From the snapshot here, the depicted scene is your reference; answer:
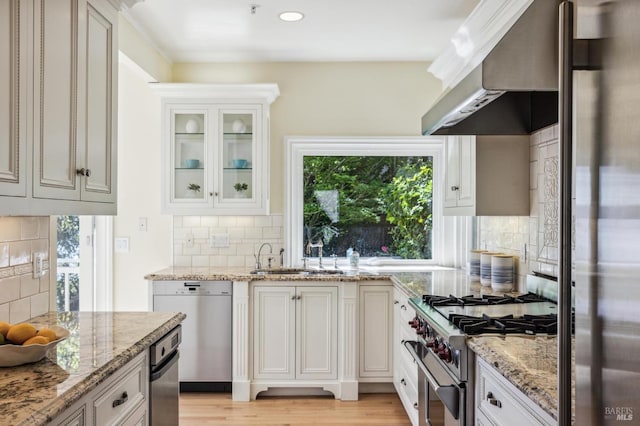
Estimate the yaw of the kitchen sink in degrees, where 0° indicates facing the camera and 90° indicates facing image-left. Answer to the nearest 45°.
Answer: approximately 0°

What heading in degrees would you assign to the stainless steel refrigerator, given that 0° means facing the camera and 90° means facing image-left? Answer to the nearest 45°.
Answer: approximately 45°

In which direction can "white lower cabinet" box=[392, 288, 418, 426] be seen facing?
to the viewer's left

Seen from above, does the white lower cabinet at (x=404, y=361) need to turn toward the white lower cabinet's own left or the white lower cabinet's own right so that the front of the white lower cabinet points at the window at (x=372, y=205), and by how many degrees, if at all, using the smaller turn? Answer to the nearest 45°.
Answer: approximately 90° to the white lower cabinet's own right

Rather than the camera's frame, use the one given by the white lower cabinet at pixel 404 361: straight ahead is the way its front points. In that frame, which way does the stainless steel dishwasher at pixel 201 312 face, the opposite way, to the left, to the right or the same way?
to the left

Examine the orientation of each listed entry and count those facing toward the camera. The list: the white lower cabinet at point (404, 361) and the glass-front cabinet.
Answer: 1

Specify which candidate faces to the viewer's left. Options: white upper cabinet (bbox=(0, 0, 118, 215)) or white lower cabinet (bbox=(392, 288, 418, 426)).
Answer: the white lower cabinet

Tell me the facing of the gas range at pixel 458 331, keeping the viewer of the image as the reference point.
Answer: facing to the left of the viewer

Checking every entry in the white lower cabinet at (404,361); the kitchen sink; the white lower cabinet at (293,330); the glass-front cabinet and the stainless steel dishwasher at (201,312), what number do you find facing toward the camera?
4

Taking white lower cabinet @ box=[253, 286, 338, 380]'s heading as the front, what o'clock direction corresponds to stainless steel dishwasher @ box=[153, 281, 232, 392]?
The stainless steel dishwasher is roughly at 3 o'clock from the white lower cabinet.

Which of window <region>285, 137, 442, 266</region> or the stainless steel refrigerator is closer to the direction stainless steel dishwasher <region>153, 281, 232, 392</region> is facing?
the stainless steel refrigerator

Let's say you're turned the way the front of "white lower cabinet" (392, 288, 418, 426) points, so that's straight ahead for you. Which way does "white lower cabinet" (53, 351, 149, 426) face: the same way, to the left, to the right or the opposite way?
the opposite way
